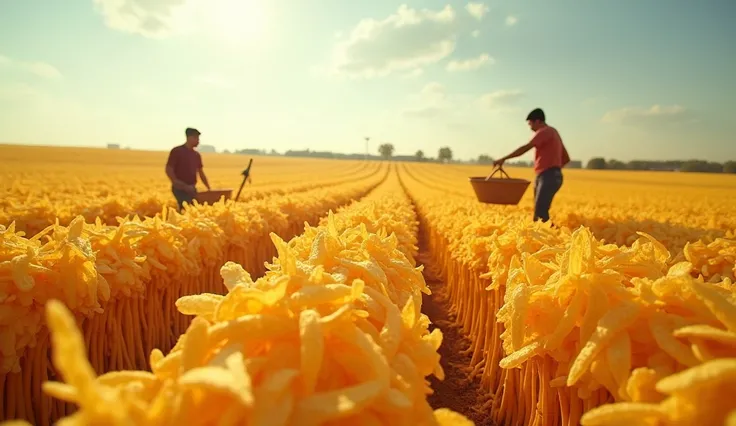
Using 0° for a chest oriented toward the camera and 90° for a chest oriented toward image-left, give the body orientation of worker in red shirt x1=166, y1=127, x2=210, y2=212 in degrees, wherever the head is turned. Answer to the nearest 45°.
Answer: approximately 315°

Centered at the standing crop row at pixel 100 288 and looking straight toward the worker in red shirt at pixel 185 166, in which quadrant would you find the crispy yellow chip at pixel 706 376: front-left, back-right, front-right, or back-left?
back-right

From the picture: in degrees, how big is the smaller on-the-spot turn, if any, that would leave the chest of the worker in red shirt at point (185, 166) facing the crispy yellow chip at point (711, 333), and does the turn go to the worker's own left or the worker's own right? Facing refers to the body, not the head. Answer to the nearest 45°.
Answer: approximately 45° to the worker's own right

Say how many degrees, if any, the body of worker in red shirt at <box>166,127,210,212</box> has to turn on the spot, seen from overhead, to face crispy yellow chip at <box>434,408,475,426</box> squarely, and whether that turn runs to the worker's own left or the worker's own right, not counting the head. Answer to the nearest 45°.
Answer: approximately 45° to the worker's own right

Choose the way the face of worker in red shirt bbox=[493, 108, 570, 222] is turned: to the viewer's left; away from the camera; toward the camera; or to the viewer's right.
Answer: to the viewer's left

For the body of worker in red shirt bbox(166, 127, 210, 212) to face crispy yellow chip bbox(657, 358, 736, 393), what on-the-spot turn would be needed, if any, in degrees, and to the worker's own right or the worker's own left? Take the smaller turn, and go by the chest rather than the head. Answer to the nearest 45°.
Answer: approximately 45° to the worker's own right
